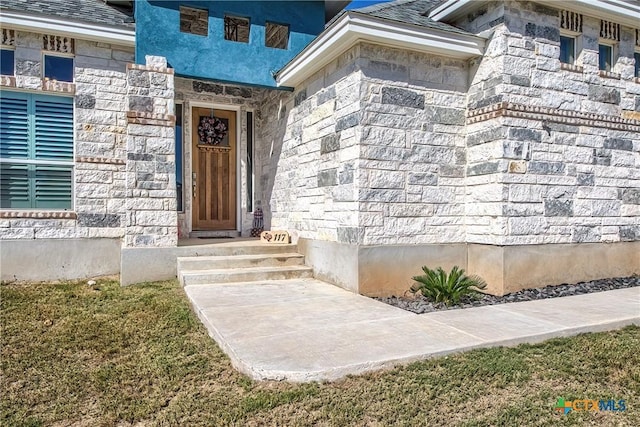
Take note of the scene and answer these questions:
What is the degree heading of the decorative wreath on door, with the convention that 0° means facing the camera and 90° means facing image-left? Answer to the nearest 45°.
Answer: approximately 0°

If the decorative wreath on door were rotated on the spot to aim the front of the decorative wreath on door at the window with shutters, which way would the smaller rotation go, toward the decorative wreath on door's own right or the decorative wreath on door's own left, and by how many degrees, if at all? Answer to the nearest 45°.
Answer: approximately 45° to the decorative wreath on door's own right

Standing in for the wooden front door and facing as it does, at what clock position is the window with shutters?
The window with shutters is roughly at 2 o'clock from the wooden front door.

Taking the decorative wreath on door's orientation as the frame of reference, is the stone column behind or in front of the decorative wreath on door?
in front

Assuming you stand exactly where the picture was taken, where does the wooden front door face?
facing the viewer
